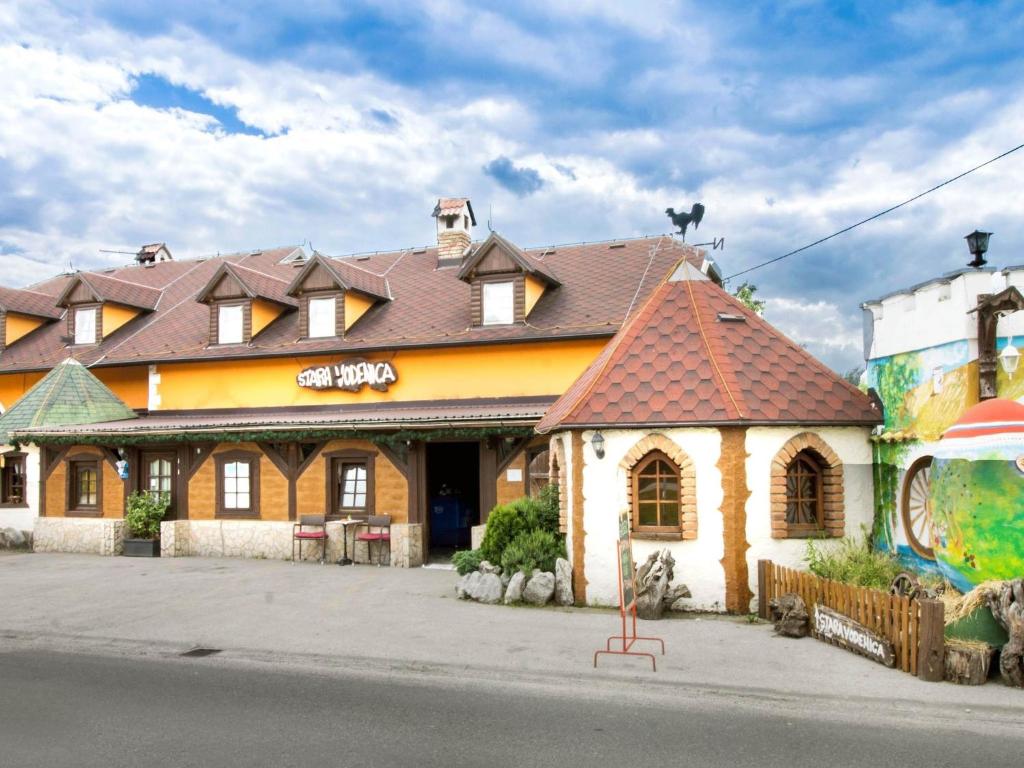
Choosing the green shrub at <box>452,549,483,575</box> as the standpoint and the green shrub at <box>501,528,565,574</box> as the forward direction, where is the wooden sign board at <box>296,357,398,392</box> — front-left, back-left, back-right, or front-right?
back-left

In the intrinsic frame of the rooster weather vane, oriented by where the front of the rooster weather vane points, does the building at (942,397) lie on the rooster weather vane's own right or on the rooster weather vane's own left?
on the rooster weather vane's own left

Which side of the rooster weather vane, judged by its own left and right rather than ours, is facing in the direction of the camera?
left

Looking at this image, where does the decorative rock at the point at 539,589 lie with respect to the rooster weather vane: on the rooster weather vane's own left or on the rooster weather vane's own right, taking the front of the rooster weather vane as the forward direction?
on the rooster weather vane's own left

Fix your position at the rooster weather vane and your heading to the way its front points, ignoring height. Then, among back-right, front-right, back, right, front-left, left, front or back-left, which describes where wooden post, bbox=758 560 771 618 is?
left

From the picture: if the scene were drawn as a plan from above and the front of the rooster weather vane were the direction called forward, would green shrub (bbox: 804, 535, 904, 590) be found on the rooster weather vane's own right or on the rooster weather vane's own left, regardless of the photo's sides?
on the rooster weather vane's own left
